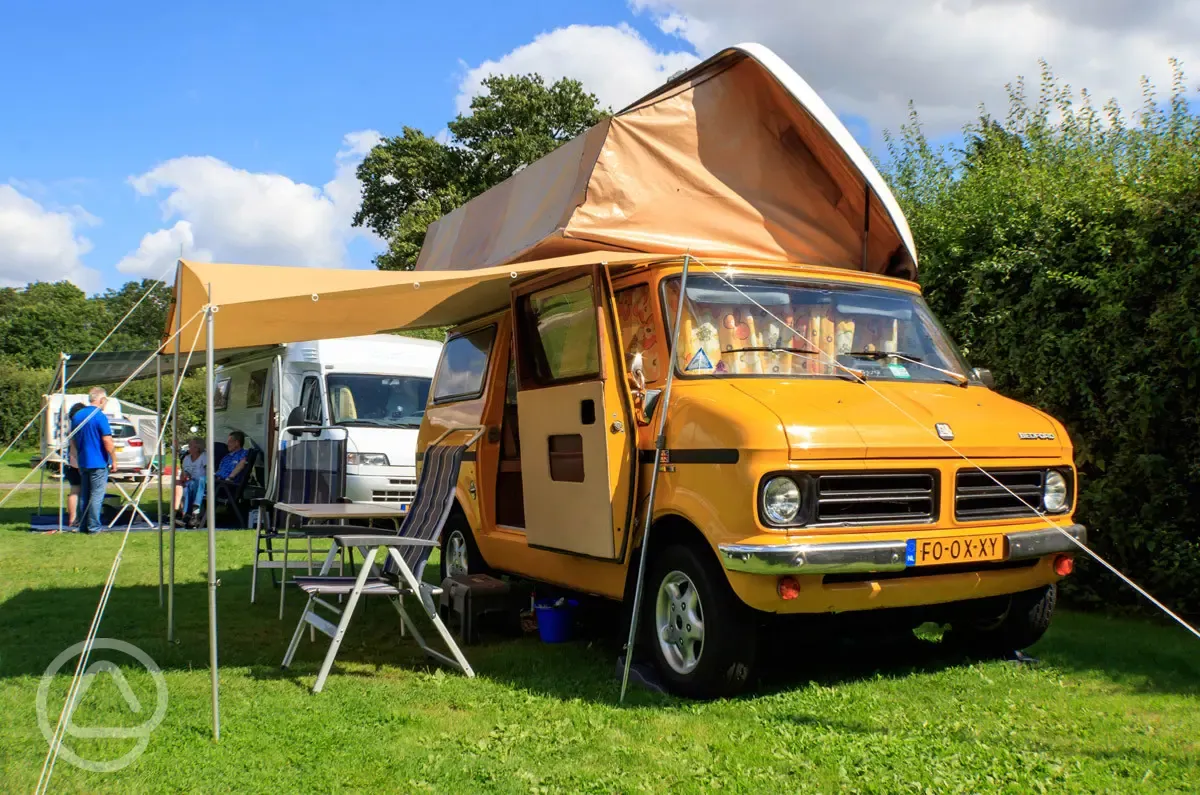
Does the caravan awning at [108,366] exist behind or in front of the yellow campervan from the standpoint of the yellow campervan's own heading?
behind

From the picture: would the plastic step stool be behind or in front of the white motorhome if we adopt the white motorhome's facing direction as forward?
in front

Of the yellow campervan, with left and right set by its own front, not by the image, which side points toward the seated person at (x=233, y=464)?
back

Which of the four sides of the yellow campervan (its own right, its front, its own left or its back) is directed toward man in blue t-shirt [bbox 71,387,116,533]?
back

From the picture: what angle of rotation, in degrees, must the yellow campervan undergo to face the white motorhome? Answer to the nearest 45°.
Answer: approximately 180°

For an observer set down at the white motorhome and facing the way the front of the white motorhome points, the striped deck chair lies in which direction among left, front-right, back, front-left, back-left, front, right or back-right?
front-right

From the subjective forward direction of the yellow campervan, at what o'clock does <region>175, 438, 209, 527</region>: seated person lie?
The seated person is roughly at 6 o'clock from the yellow campervan.

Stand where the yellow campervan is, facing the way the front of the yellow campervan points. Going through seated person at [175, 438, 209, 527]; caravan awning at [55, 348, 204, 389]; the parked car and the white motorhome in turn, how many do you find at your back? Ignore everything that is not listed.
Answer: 4

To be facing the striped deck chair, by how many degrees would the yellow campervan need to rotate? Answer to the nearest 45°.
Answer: approximately 135° to its right

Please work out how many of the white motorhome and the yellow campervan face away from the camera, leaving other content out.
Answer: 0

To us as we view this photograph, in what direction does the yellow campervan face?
facing the viewer and to the right of the viewer

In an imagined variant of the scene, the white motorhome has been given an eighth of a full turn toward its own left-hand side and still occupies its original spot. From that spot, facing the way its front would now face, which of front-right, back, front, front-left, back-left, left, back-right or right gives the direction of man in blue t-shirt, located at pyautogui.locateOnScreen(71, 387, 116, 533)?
back

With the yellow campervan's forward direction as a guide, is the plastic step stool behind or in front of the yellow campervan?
behind
